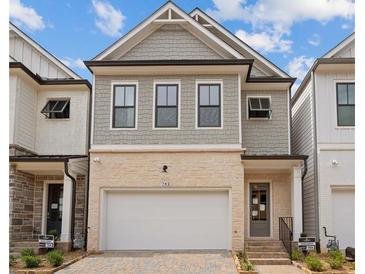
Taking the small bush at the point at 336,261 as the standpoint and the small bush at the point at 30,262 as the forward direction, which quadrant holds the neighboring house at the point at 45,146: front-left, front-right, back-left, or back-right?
front-right

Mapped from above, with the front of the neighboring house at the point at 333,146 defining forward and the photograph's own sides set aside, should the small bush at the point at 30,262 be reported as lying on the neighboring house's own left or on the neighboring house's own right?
on the neighboring house's own right

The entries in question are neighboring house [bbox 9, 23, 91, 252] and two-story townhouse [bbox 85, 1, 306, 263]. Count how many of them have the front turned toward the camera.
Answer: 2

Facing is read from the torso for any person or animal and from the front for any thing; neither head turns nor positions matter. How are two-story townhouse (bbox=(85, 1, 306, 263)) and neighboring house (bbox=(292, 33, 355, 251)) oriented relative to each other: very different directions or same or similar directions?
same or similar directions

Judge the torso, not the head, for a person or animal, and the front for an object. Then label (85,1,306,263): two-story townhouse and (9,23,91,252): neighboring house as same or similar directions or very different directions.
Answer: same or similar directions

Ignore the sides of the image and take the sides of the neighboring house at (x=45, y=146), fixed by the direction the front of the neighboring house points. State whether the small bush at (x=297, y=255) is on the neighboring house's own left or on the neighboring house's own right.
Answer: on the neighboring house's own left

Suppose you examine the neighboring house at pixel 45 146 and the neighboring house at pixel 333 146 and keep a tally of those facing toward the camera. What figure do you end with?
2

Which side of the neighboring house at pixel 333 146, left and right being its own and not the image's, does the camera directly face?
front

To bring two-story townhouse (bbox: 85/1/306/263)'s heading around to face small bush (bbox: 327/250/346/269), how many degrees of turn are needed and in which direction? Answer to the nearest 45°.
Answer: approximately 45° to its left

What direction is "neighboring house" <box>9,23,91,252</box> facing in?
toward the camera

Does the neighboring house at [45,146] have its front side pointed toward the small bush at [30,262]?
yes

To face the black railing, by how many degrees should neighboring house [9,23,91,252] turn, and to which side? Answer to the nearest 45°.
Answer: approximately 45° to its left

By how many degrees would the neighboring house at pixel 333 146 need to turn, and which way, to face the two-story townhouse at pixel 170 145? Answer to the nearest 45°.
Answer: approximately 90° to its right
